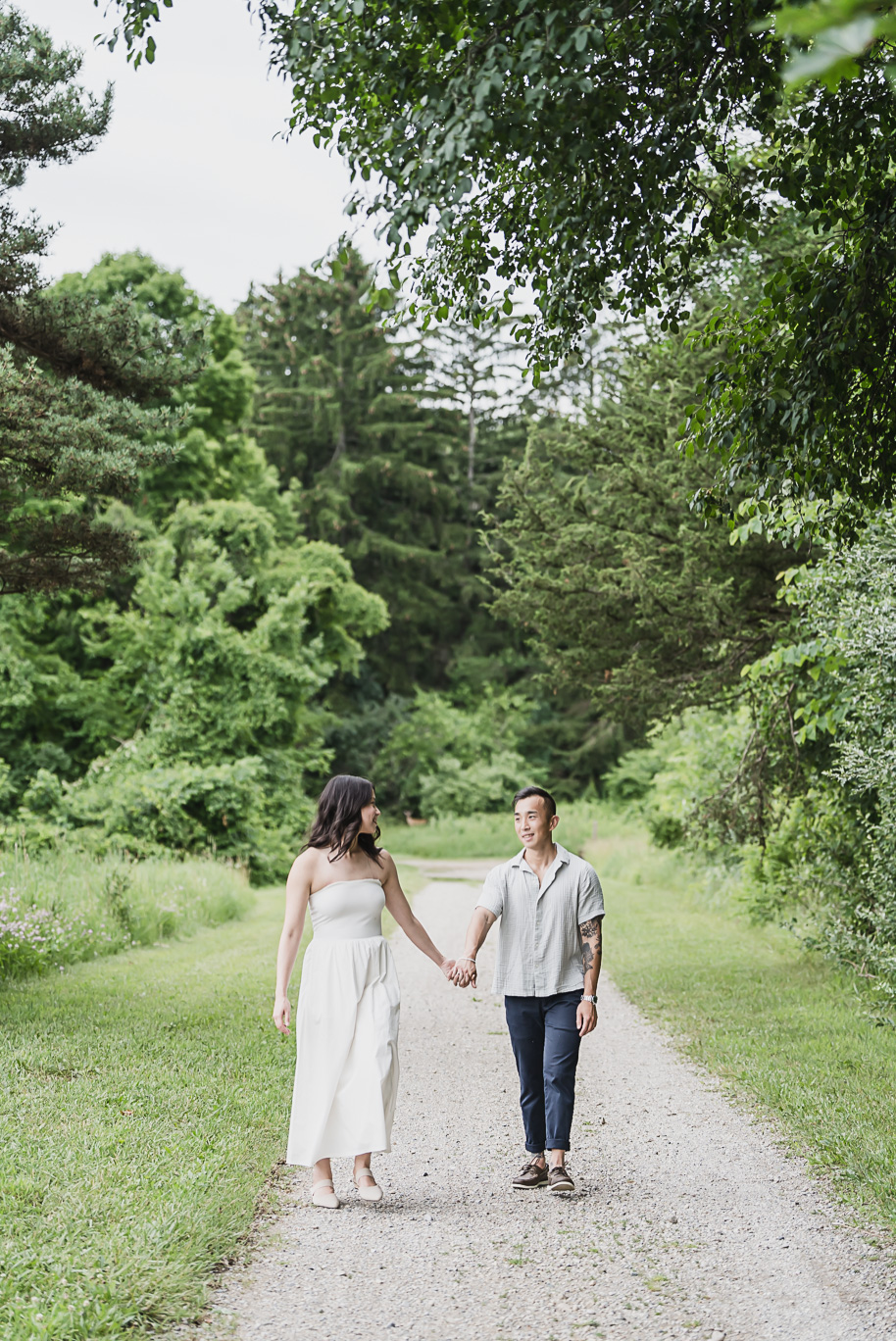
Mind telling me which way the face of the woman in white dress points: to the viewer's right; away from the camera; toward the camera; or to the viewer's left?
to the viewer's right

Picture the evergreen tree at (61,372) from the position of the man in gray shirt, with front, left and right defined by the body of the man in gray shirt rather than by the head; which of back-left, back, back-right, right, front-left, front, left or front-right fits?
back-right

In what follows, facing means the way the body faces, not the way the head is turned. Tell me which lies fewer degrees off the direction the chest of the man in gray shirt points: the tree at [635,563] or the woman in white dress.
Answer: the woman in white dress

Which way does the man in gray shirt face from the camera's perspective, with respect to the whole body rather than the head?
toward the camera

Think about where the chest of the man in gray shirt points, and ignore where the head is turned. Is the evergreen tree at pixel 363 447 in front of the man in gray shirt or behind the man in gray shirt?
behind

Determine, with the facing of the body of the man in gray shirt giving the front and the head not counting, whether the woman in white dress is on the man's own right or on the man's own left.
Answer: on the man's own right

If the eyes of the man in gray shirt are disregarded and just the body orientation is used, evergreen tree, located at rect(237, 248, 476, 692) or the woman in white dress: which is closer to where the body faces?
the woman in white dress
